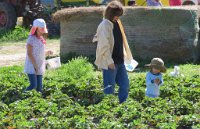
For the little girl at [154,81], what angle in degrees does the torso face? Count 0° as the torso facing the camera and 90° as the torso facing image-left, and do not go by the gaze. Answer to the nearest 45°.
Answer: approximately 315°

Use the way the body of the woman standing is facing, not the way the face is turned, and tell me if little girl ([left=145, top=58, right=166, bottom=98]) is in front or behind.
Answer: in front

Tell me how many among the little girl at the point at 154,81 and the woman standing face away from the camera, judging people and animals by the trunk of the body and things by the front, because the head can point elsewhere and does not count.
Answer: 0

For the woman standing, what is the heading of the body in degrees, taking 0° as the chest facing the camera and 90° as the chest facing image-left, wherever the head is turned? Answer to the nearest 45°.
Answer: approximately 315°

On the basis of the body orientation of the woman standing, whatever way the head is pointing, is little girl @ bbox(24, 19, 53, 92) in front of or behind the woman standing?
behind
